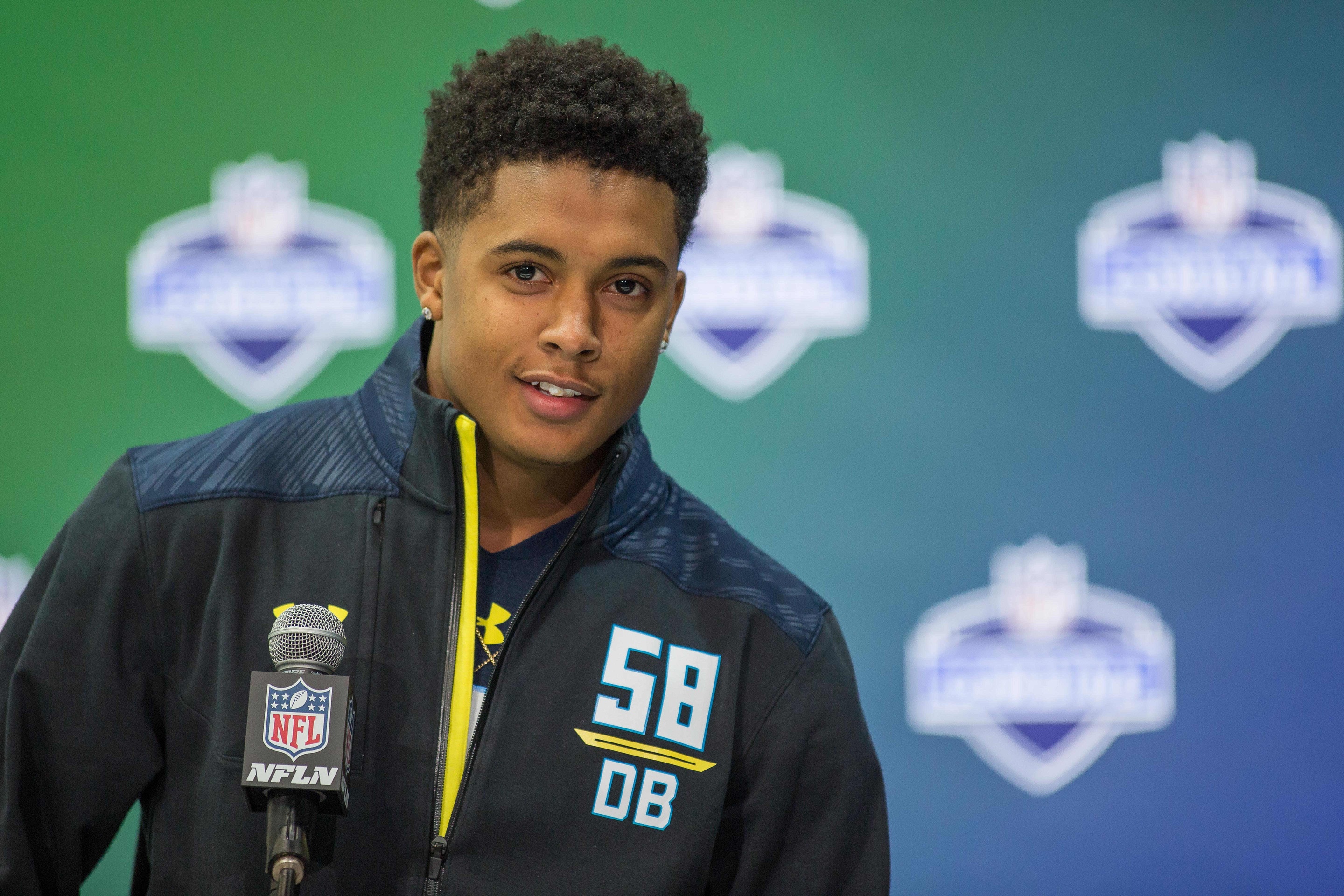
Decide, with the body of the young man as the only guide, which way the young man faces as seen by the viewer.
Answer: toward the camera

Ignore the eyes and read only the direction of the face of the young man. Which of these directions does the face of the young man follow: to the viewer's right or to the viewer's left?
to the viewer's right
